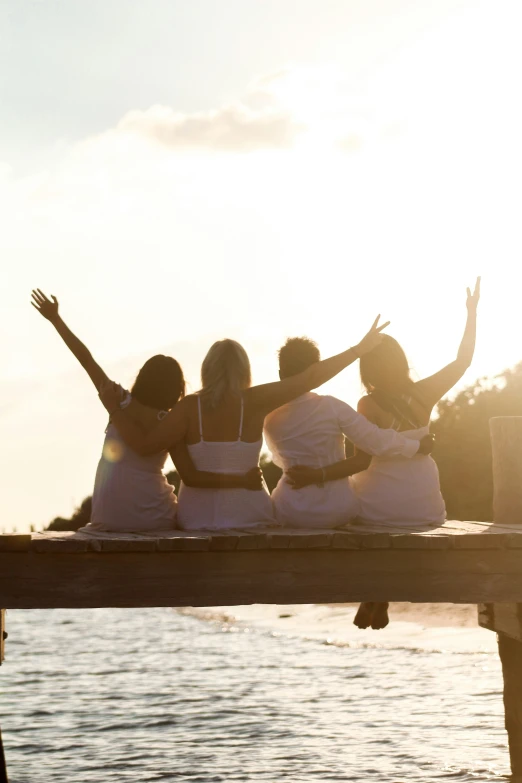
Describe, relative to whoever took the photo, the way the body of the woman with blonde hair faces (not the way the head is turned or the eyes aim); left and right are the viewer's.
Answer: facing away from the viewer

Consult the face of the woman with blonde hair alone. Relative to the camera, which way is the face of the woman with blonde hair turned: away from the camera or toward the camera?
away from the camera

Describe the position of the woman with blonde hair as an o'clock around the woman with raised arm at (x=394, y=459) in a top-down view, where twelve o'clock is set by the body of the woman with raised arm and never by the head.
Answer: The woman with blonde hair is roughly at 8 o'clock from the woman with raised arm.

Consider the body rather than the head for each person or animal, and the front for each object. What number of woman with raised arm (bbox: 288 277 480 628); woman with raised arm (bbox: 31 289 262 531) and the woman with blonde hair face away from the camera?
3

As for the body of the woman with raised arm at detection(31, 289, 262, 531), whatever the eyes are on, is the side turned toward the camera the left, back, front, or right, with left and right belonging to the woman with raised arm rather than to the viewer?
back

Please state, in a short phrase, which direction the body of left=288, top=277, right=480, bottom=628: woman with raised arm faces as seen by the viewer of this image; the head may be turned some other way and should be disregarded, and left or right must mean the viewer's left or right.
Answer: facing away from the viewer

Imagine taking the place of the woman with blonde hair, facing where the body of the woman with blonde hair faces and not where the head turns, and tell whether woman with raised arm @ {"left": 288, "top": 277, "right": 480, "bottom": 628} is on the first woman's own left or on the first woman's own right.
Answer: on the first woman's own right

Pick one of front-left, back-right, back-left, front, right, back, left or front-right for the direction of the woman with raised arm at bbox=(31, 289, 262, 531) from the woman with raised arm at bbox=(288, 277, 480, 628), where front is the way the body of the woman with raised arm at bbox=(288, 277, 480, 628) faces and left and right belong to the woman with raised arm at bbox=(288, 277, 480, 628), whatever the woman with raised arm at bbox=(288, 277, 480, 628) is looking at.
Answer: left

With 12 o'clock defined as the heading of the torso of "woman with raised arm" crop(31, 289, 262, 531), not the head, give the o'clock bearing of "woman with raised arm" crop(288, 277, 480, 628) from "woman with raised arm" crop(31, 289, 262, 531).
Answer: "woman with raised arm" crop(288, 277, 480, 628) is roughly at 3 o'clock from "woman with raised arm" crop(31, 289, 262, 531).

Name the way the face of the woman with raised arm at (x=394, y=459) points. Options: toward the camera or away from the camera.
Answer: away from the camera
